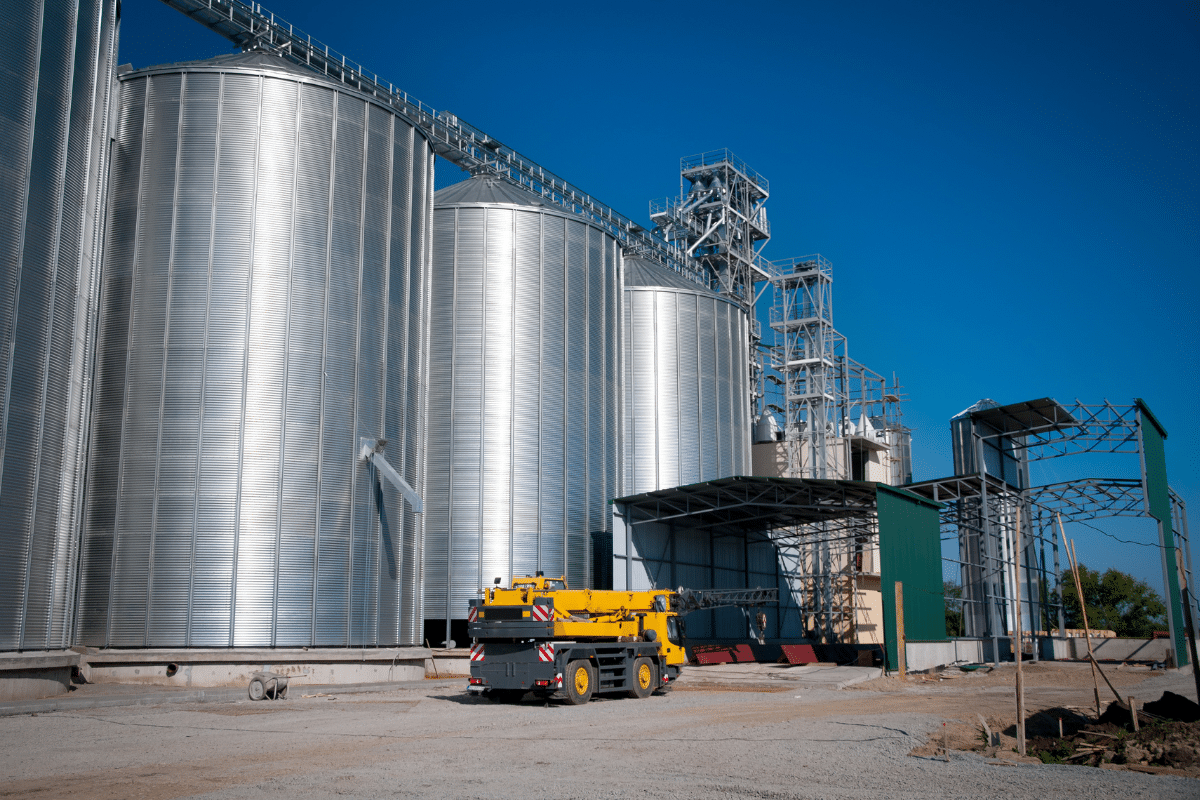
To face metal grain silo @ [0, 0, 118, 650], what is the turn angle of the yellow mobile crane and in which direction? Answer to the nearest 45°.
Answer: approximately 135° to its left

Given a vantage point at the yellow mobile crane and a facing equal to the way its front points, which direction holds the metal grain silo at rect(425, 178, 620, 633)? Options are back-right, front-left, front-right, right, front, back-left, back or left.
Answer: front-left

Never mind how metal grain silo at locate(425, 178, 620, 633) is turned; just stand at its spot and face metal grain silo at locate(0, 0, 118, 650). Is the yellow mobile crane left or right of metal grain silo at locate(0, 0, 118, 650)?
left

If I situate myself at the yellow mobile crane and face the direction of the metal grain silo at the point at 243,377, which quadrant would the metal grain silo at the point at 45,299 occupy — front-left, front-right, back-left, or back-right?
front-left

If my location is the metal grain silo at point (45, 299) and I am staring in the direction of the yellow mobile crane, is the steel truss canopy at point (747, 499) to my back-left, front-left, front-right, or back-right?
front-left

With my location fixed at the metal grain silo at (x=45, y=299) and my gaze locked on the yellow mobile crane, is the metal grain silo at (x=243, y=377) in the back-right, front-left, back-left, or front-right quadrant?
front-left

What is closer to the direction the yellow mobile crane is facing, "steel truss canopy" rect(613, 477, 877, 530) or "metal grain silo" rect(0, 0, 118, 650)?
the steel truss canopy

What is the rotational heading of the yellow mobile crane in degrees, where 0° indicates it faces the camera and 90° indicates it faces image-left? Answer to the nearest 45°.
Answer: approximately 225°

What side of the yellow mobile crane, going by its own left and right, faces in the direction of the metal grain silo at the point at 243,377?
left

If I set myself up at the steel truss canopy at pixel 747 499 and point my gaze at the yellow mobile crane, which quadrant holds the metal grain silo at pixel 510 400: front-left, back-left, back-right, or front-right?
front-right
